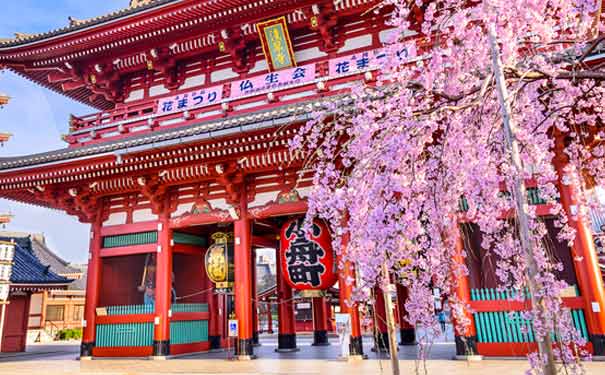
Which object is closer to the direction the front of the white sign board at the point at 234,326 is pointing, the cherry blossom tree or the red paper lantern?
the cherry blossom tree

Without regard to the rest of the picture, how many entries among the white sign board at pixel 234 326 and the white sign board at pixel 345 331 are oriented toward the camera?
2

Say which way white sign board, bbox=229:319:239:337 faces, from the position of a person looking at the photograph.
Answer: facing the viewer

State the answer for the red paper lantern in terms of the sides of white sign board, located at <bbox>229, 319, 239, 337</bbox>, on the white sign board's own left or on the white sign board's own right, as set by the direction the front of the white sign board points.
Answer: on the white sign board's own left

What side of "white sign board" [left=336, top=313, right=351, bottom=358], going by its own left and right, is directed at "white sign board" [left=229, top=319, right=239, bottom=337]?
right

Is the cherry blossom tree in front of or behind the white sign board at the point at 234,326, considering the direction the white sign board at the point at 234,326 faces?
in front
